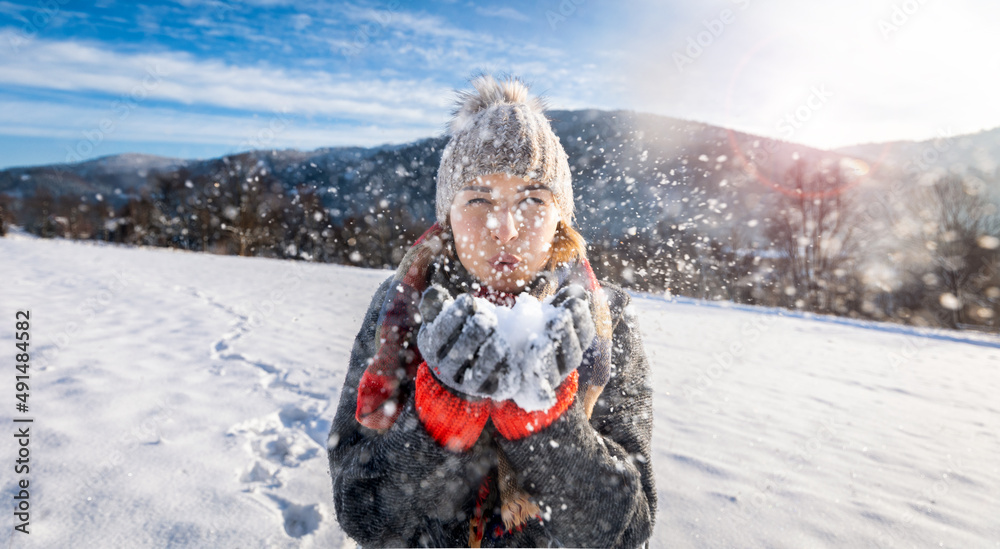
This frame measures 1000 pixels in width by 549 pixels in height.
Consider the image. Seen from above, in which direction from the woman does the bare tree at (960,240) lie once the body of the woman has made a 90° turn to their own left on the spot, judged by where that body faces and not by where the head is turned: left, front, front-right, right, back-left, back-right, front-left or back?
front-left

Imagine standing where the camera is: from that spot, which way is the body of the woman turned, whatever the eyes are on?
toward the camera

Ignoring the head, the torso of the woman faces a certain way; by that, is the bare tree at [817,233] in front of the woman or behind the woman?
behind
